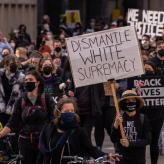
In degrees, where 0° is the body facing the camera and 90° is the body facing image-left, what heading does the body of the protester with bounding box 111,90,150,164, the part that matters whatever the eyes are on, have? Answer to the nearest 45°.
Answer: approximately 0°

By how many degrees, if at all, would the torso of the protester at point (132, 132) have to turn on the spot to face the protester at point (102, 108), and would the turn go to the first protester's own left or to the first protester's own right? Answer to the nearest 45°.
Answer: approximately 180°

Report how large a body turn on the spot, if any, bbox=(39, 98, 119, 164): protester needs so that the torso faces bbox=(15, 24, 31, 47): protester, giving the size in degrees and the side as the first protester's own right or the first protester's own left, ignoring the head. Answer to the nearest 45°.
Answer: approximately 180°

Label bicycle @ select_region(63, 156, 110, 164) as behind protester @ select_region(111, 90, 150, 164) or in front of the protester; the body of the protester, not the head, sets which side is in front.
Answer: in front

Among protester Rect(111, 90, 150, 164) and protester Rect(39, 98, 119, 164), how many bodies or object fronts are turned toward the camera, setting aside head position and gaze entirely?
2

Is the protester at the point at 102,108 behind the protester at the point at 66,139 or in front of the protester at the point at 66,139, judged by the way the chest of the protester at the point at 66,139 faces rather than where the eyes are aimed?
behind

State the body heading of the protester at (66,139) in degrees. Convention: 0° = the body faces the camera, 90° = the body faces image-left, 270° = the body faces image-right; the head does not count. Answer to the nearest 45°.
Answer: approximately 0°
